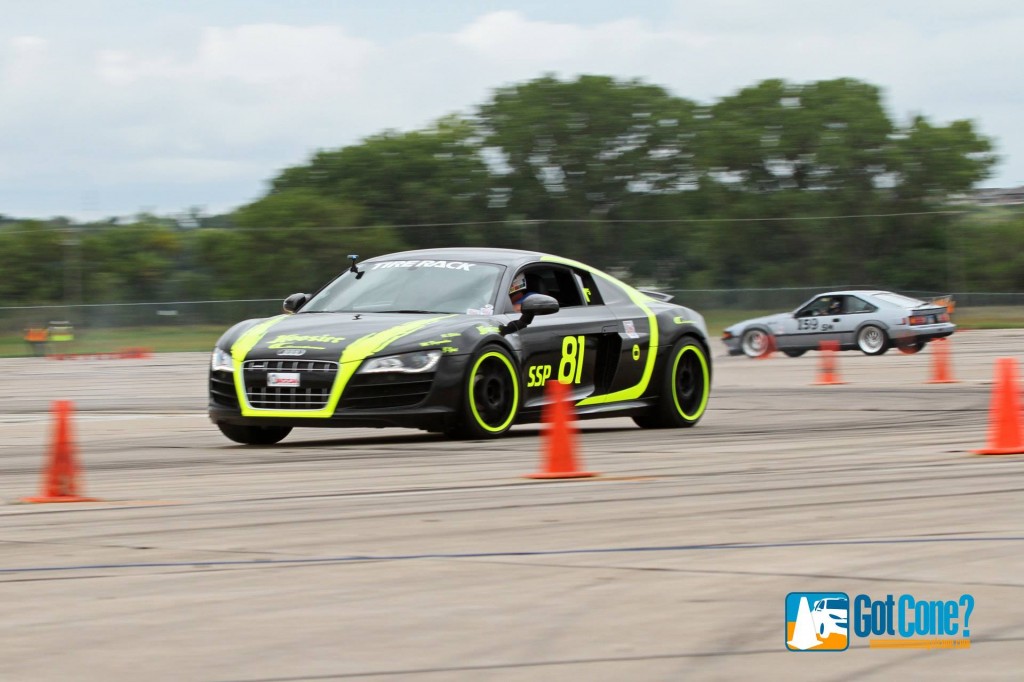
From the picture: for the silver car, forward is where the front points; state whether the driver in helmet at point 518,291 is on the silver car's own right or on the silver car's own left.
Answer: on the silver car's own left

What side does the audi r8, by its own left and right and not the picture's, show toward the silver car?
back

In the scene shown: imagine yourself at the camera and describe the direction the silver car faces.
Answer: facing away from the viewer and to the left of the viewer

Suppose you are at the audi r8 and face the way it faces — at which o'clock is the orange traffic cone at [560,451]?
The orange traffic cone is roughly at 10 o'clock from the audi r8.

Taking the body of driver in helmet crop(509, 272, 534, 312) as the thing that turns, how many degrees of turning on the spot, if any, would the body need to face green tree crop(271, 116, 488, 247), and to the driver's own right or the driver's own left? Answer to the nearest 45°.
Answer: approximately 135° to the driver's own right

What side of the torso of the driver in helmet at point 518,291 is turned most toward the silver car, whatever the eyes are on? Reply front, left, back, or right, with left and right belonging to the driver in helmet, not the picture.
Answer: back

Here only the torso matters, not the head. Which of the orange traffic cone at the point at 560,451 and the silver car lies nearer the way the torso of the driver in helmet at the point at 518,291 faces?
the orange traffic cone

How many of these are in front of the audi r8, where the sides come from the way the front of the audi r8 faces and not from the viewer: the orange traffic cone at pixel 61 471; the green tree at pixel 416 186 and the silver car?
1

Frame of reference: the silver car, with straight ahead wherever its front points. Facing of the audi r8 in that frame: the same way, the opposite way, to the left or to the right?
to the left
